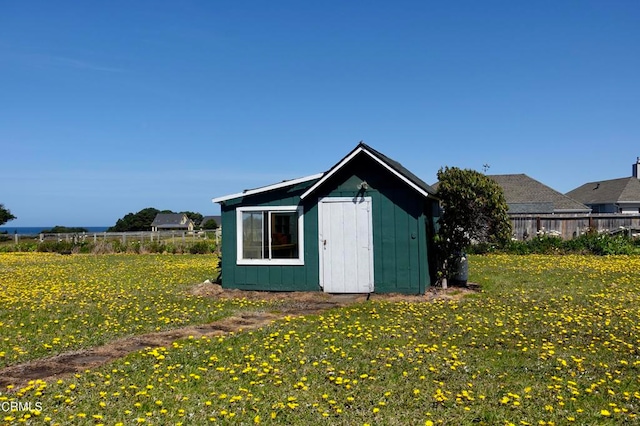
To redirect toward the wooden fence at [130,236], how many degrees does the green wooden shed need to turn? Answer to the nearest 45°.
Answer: approximately 135° to its right

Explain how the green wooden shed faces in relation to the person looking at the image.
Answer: facing the viewer

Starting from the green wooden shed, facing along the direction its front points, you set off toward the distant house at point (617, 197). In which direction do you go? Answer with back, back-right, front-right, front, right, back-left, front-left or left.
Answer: back-left

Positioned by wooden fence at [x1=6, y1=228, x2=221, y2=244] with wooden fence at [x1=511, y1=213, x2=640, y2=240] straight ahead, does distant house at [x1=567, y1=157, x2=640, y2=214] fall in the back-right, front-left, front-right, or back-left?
front-left

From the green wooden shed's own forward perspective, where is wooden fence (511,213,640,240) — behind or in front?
behind

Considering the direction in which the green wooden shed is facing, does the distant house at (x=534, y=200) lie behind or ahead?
behind
